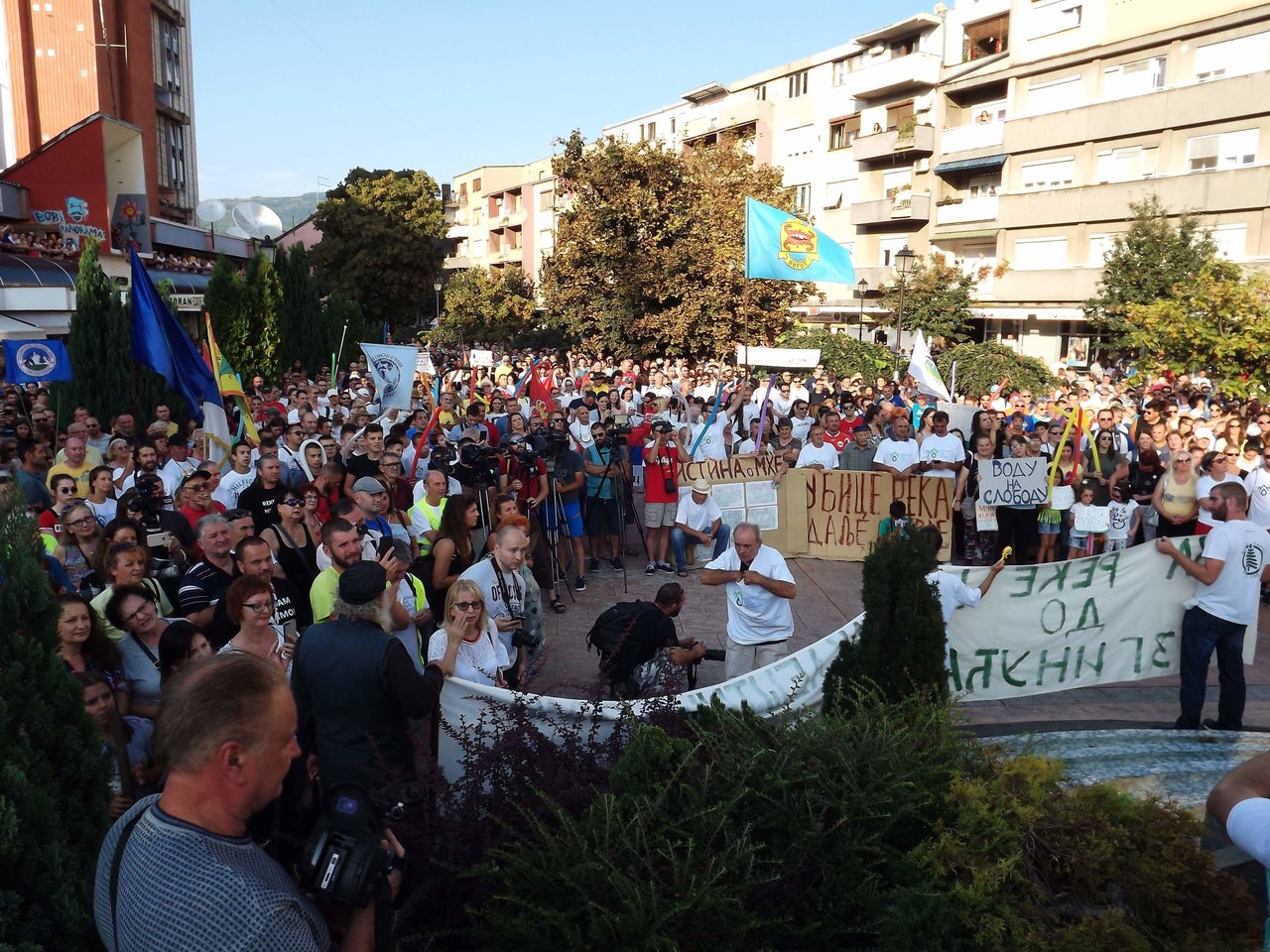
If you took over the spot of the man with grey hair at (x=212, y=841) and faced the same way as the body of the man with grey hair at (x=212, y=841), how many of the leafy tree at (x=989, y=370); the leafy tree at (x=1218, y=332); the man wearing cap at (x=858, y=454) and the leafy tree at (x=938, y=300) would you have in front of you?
4

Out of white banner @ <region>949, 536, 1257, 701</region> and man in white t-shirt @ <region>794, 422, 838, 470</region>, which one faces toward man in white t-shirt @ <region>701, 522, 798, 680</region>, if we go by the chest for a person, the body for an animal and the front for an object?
man in white t-shirt @ <region>794, 422, 838, 470</region>

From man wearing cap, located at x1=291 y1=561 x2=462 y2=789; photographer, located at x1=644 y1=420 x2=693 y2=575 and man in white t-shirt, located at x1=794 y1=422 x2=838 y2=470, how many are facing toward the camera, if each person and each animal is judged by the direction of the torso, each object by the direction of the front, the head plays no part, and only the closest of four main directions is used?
2

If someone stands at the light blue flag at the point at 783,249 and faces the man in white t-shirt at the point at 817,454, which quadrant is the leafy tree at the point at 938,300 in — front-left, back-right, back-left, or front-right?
back-left

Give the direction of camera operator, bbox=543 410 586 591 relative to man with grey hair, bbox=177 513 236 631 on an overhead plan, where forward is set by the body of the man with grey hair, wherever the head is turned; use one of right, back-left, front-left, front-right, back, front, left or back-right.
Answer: left

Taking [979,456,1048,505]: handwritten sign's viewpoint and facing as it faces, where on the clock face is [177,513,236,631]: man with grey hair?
The man with grey hair is roughly at 1 o'clock from the handwritten sign.

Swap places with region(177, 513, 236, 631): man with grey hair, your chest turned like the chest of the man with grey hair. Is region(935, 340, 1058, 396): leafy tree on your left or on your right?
on your left

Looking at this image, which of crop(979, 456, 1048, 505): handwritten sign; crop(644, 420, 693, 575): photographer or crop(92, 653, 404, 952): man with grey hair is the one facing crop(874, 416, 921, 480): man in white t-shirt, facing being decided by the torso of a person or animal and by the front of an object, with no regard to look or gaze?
the man with grey hair

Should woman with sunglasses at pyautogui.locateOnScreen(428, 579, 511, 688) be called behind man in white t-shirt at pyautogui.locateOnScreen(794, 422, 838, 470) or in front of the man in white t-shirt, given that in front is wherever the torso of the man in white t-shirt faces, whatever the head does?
in front
